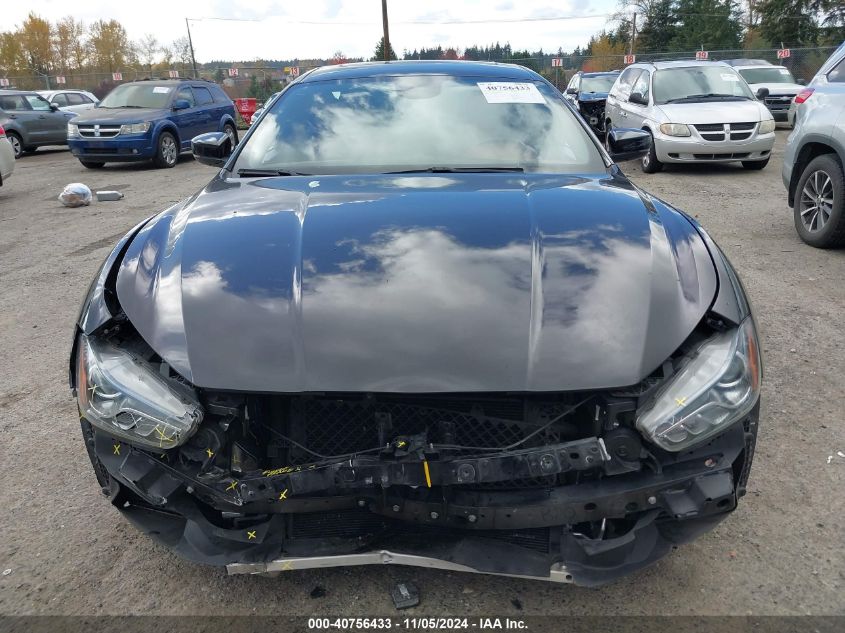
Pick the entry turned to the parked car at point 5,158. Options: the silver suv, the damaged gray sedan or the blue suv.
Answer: the blue suv

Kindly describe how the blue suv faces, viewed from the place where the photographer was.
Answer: facing the viewer and to the left of the viewer

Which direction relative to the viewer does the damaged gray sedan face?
toward the camera

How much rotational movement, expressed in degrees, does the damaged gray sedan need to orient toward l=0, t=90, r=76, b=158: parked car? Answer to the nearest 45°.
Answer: approximately 135° to its right

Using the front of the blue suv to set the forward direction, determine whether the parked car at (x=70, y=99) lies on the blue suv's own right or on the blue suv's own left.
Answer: on the blue suv's own right

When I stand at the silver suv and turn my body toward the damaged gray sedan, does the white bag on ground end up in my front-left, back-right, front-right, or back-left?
front-right

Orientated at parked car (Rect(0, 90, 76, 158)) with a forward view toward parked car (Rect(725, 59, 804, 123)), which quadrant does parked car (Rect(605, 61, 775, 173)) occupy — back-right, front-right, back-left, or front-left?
front-right

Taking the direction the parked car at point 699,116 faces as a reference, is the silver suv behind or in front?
in front

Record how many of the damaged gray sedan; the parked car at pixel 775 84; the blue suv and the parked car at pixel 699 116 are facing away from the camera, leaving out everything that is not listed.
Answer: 0

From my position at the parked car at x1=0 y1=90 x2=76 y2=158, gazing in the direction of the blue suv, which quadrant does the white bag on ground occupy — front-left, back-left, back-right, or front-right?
front-right

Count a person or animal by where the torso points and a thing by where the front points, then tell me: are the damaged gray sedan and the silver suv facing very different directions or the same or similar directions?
same or similar directions

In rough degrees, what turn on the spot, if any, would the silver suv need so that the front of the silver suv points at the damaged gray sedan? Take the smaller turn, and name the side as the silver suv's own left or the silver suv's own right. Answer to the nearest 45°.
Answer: approximately 45° to the silver suv's own right

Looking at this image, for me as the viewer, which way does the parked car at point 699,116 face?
facing the viewer and to the right of the viewer
